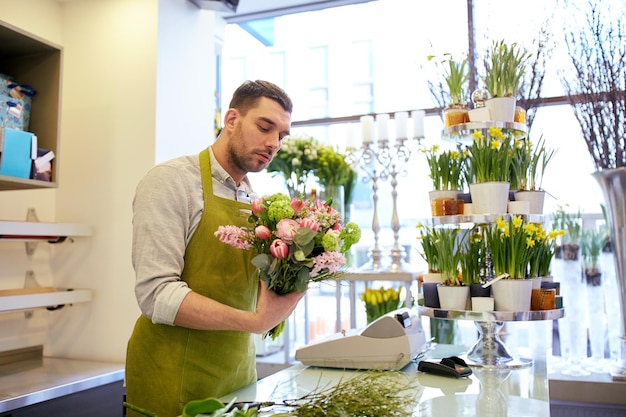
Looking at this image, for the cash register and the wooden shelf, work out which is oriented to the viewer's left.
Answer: the cash register

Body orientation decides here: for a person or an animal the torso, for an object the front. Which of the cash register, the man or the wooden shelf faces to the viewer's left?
the cash register

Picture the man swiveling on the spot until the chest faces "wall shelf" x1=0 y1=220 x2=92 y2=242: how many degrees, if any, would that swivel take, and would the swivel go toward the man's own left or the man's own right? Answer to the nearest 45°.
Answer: approximately 180°

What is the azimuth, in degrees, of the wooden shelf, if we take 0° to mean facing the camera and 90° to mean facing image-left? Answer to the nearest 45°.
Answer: approximately 315°

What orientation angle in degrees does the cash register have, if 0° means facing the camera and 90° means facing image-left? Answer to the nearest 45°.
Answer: approximately 90°

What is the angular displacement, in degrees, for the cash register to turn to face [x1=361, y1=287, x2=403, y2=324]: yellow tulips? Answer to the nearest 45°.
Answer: approximately 90° to its right

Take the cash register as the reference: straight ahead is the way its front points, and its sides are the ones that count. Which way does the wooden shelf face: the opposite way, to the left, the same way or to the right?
the opposite way
